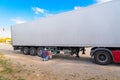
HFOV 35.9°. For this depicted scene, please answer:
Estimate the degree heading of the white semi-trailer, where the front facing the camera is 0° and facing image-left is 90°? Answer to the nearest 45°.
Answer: approximately 315°
